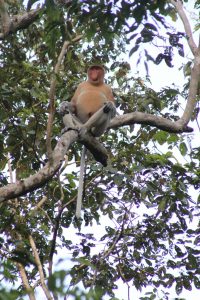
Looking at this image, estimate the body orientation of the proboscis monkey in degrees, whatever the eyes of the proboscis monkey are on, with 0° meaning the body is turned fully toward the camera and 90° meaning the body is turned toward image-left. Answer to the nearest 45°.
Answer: approximately 0°

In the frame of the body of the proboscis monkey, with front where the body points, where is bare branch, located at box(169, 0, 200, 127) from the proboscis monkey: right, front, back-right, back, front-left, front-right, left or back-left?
front-left
